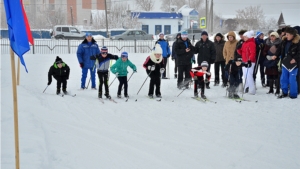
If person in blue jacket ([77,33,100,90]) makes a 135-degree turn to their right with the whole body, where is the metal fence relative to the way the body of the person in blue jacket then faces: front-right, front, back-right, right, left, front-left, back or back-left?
front-right

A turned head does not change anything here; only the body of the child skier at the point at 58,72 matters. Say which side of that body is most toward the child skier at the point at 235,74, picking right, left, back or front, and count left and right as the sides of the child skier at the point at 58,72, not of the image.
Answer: left

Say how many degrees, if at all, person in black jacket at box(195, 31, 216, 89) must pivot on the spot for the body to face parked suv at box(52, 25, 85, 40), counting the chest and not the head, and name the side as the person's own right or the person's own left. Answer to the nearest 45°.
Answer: approximately 135° to the person's own right

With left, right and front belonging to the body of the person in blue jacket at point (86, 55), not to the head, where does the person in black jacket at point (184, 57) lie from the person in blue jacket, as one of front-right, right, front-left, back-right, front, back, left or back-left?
left

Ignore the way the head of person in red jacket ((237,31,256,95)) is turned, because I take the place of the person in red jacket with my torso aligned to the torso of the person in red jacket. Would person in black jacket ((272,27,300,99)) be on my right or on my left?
on my left

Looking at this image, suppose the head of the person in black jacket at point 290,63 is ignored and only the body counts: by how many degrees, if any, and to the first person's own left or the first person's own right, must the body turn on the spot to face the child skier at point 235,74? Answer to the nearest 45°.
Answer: approximately 45° to the first person's own right

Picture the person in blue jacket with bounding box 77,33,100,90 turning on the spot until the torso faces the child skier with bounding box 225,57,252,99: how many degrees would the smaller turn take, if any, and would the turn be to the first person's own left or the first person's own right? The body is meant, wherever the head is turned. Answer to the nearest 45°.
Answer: approximately 45° to the first person's own left

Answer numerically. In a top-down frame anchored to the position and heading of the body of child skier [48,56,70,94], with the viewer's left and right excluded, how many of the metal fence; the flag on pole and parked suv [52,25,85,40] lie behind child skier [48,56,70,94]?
2

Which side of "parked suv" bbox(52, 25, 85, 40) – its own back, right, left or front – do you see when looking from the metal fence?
right

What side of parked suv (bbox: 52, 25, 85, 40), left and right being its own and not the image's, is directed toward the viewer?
right

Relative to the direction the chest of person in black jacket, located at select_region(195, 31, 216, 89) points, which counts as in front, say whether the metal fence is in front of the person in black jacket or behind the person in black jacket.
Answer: behind

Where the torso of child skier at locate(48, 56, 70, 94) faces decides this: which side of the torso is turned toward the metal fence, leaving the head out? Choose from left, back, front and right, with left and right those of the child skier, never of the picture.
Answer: back
